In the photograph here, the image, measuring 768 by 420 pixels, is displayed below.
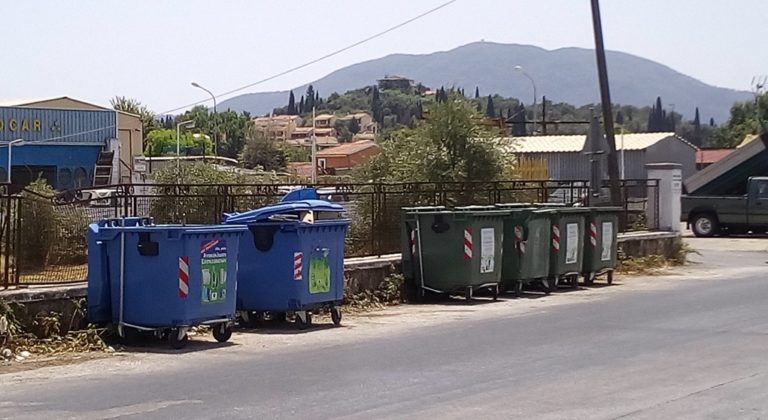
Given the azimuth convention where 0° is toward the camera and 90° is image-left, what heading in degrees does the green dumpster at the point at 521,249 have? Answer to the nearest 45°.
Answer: approximately 315°

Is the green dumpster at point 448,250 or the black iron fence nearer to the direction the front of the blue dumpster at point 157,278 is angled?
the green dumpster

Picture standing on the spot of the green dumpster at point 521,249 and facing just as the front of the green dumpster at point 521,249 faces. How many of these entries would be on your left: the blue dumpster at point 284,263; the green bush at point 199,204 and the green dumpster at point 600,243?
1

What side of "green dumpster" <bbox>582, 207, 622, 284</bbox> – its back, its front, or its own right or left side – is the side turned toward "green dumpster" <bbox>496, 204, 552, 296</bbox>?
right

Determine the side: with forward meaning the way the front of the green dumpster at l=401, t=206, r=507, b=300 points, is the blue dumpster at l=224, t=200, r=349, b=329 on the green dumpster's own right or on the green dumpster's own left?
on the green dumpster's own right

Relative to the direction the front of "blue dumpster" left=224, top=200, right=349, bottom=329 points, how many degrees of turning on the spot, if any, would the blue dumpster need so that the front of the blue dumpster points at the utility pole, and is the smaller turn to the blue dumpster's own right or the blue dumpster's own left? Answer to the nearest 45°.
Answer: approximately 90° to the blue dumpster's own left

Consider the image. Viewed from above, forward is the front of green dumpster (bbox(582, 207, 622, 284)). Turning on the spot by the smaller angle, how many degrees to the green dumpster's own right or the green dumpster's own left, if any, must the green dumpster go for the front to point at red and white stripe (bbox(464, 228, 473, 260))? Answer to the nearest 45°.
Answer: approximately 90° to the green dumpster's own right

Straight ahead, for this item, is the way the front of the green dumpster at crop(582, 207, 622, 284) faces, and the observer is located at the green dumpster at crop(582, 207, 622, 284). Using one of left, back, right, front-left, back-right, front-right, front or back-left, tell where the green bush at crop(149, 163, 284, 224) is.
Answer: right
